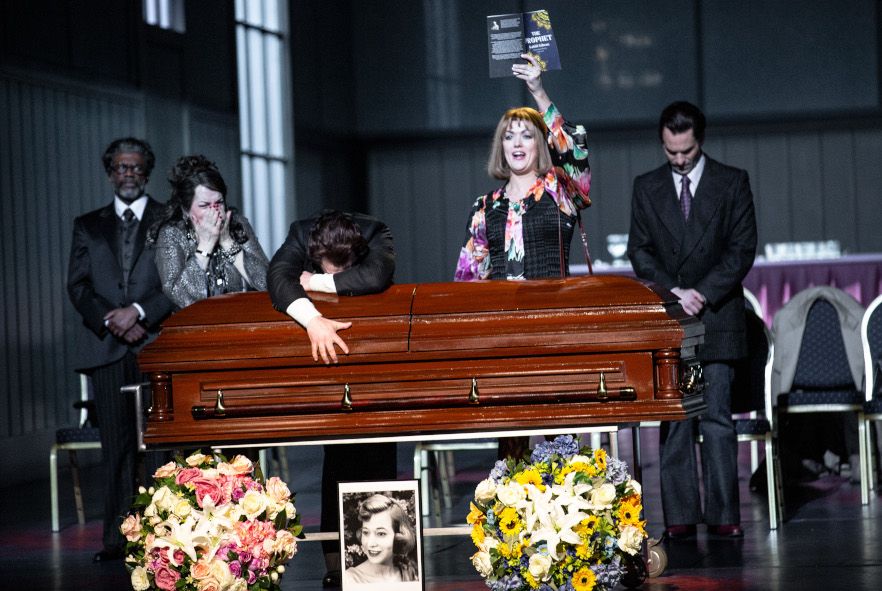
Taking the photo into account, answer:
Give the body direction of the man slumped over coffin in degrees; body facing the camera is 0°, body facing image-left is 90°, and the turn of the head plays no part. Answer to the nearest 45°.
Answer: approximately 0°

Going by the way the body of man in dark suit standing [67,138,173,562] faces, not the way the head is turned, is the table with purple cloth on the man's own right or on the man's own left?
on the man's own left

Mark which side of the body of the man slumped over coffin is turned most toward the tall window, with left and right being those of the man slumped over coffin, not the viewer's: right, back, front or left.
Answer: back

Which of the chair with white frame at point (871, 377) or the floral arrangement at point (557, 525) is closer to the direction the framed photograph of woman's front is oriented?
the floral arrangement

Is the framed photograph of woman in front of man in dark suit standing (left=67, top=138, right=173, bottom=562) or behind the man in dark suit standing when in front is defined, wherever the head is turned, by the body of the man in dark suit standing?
in front
